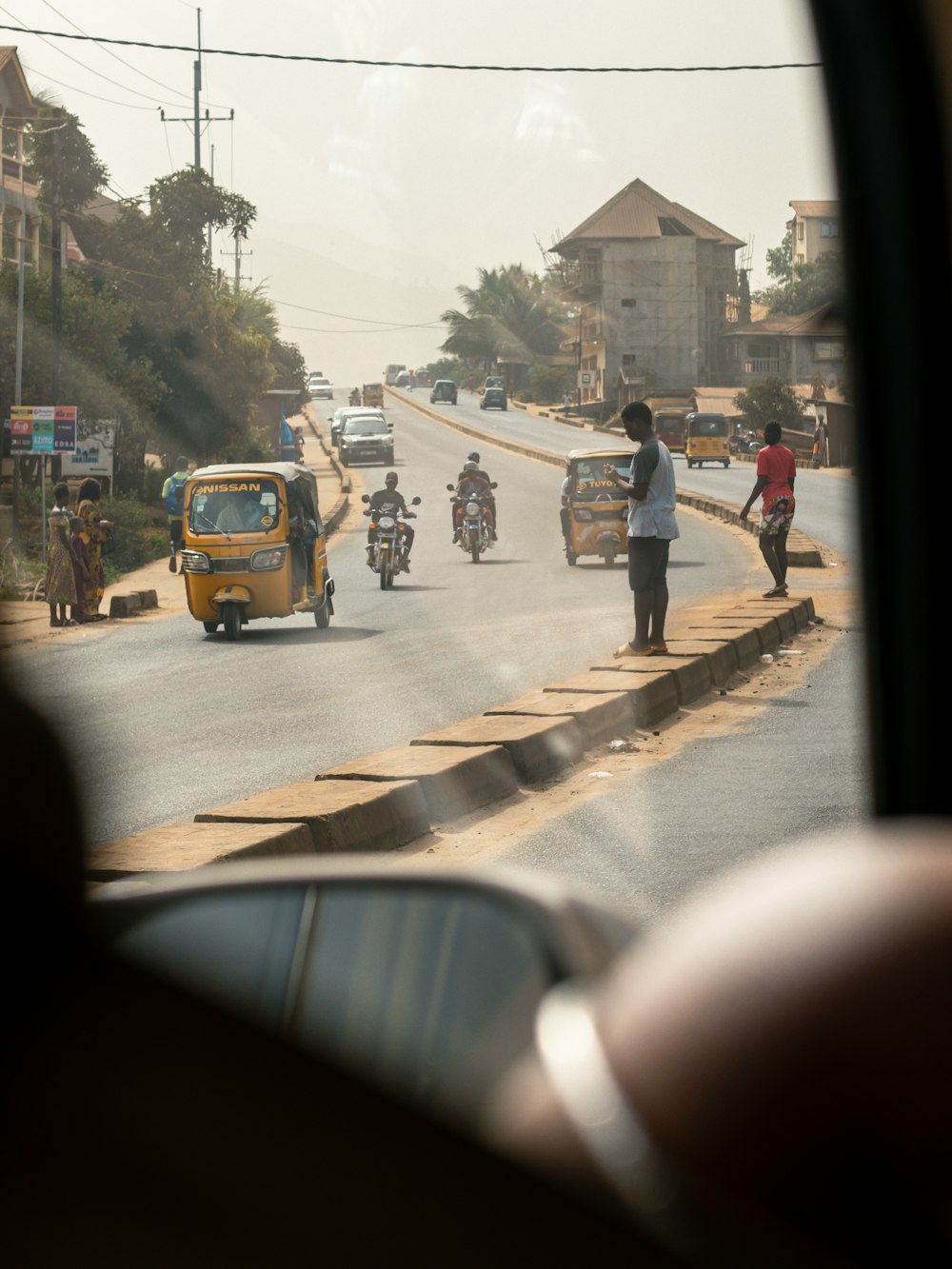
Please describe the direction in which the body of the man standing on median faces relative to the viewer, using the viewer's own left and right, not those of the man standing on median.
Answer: facing to the left of the viewer

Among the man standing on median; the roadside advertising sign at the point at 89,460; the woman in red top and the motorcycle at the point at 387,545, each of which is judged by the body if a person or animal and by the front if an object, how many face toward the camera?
2

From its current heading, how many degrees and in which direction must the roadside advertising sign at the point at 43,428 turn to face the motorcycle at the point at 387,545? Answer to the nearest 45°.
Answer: approximately 45° to its left

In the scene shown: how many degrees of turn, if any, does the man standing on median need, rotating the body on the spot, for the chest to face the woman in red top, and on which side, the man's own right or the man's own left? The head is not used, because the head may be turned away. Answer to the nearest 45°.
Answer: approximately 90° to the man's own right

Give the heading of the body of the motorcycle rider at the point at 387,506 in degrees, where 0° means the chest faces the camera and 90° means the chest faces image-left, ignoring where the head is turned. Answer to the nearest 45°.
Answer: approximately 0°

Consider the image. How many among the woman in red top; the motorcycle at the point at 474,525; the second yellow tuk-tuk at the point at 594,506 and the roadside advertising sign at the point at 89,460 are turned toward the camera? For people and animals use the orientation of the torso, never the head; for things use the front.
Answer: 3

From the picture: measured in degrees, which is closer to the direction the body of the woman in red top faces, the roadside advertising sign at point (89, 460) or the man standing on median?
the roadside advertising sign

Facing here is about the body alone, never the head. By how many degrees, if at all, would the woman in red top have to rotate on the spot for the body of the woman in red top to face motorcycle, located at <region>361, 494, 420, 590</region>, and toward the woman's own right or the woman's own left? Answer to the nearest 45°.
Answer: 0° — they already face it
